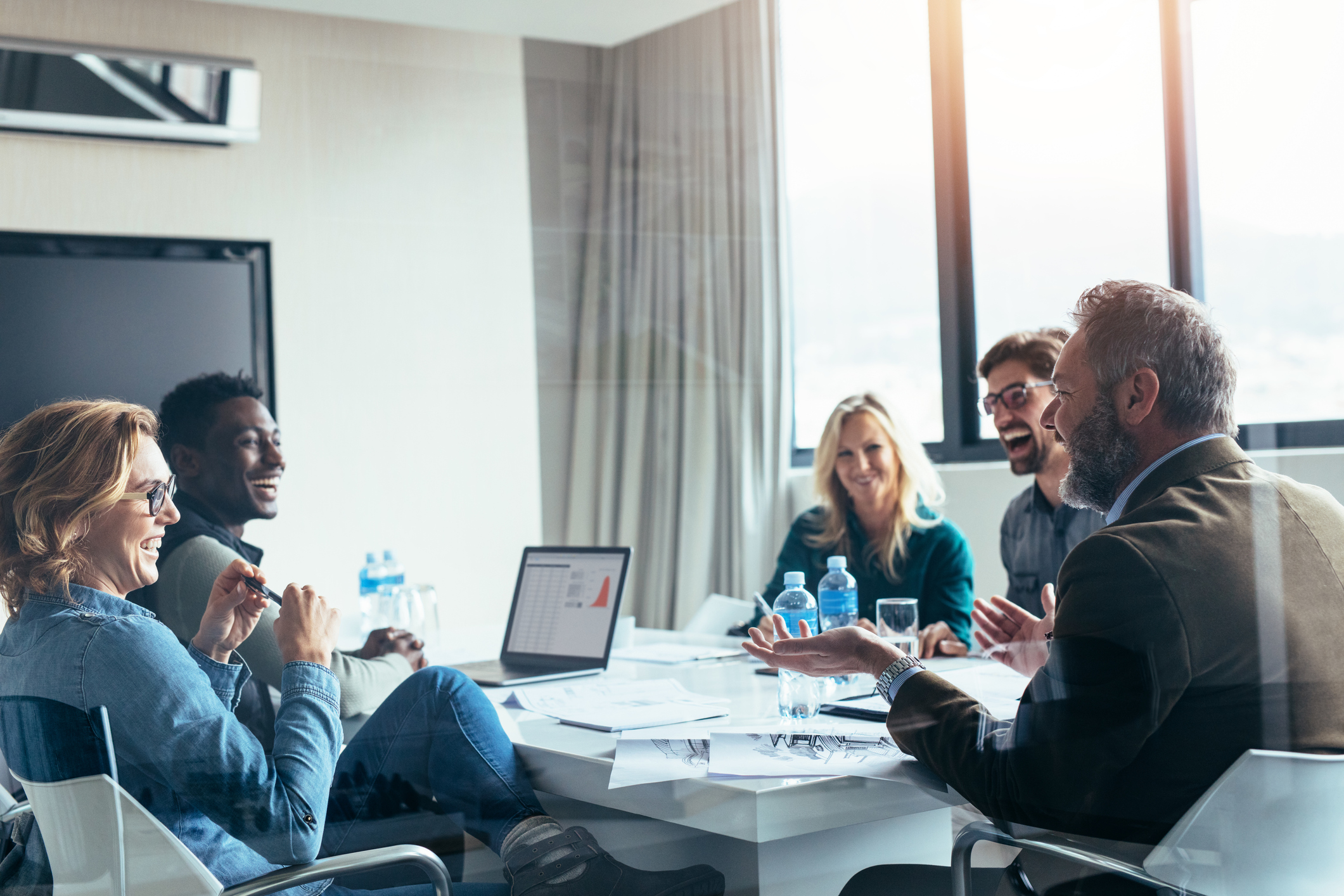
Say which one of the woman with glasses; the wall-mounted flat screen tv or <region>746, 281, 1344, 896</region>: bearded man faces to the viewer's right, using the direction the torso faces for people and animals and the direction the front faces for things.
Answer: the woman with glasses

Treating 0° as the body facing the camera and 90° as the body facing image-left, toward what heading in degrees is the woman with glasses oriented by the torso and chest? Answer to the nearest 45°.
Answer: approximately 270°

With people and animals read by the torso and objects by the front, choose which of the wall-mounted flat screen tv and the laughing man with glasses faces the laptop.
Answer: the laughing man with glasses

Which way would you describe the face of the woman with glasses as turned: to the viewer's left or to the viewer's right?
to the viewer's right

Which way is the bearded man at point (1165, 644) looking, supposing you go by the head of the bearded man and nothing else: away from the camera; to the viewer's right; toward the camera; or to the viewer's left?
to the viewer's left

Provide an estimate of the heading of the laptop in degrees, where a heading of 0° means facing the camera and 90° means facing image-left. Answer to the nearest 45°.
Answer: approximately 45°

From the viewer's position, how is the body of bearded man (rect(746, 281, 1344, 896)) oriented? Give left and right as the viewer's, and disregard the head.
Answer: facing away from the viewer and to the left of the viewer

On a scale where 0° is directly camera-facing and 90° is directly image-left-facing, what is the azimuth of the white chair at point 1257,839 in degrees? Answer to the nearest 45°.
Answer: approximately 135°

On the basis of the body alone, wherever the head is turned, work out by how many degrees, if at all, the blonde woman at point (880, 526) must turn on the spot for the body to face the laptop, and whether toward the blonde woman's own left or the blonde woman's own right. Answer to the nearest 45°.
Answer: approximately 45° to the blonde woman's own right

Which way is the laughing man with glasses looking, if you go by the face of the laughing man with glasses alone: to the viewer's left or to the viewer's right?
to the viewer's left
